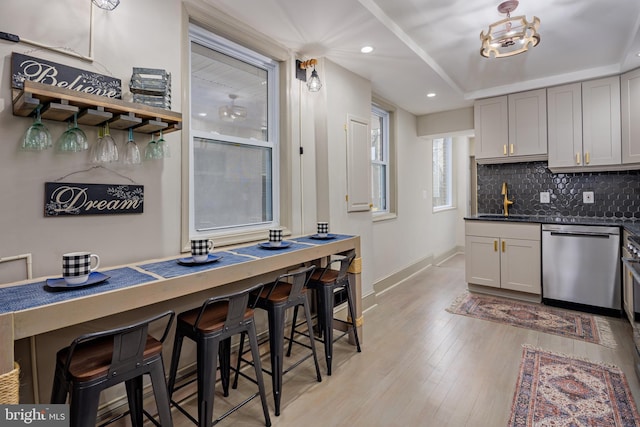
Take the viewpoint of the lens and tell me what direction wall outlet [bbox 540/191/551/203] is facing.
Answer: facing the viewer

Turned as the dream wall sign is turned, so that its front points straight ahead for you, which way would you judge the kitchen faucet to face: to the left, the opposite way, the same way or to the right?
to the right

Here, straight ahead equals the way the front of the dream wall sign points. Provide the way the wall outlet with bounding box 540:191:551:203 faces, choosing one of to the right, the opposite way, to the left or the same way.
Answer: to the right

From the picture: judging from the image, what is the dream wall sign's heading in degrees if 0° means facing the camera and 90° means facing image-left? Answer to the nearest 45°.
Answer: approximately 315°

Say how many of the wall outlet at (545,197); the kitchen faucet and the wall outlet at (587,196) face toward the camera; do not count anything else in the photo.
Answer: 3

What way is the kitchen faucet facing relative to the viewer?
toward the camera

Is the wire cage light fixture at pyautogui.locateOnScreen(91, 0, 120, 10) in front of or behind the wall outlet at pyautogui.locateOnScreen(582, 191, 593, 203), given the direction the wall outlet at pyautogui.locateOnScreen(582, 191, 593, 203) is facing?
in front

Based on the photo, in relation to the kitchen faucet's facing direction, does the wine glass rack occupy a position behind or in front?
in front
